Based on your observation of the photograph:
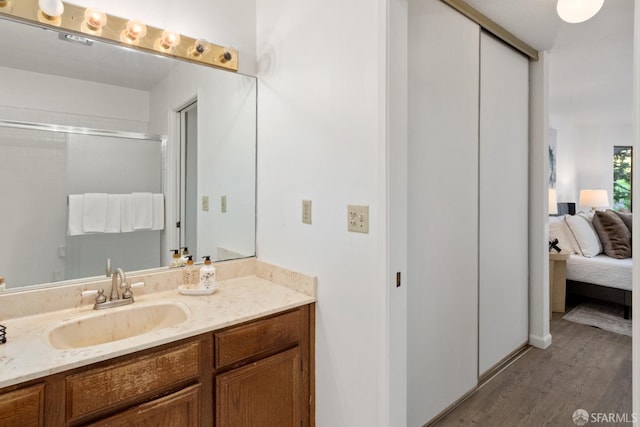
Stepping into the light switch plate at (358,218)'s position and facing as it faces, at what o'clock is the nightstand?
The nightstand is roughly at 6 o'clock from the light switch plate.

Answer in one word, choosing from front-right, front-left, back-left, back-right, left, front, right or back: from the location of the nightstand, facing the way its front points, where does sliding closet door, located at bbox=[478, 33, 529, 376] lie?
right

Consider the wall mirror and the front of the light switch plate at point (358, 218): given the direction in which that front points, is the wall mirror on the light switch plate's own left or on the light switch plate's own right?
on the light switch plate's own right

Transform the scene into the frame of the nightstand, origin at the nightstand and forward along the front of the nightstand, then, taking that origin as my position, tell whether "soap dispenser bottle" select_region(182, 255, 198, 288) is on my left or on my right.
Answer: on my right

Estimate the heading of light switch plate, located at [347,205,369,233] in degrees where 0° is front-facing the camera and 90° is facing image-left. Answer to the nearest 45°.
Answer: approximately 45°

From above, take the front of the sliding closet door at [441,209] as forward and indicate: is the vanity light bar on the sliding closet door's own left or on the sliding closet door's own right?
on the sliding closet door's own right
